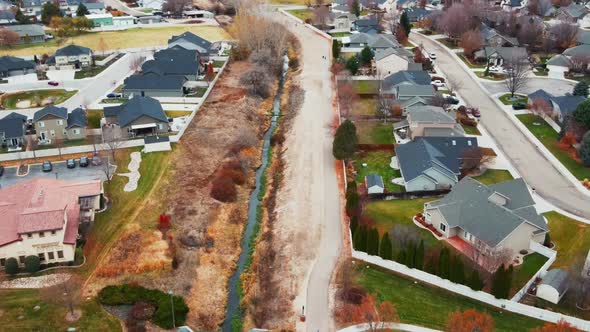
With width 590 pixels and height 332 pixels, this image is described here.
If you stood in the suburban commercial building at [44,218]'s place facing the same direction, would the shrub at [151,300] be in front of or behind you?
in front

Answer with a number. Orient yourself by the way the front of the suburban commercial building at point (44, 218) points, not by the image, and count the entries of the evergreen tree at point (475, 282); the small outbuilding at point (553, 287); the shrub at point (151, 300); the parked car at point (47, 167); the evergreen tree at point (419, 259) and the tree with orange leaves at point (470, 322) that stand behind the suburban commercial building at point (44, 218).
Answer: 1

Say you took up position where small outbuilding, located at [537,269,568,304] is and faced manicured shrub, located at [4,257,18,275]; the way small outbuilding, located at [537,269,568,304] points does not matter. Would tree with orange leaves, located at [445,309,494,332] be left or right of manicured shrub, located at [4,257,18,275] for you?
left

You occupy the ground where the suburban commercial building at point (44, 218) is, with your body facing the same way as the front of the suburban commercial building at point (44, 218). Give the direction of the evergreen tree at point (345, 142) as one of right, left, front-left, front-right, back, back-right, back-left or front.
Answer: left

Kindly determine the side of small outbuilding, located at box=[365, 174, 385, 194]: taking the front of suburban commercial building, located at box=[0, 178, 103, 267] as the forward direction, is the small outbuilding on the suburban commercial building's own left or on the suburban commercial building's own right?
on the suburban commercial building's own left

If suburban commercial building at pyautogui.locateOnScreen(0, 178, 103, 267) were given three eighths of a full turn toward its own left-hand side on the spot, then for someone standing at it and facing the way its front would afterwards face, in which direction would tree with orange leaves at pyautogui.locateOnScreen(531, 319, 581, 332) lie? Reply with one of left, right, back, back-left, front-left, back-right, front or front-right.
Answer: right

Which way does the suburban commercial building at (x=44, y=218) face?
toward the camera

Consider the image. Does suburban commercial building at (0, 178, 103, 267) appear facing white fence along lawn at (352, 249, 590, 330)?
no

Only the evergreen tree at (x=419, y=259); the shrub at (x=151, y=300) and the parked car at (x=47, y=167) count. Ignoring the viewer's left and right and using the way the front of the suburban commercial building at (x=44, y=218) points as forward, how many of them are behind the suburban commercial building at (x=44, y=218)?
1

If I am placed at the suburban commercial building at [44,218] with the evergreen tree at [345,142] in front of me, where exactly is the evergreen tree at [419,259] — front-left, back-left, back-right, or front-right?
front-right

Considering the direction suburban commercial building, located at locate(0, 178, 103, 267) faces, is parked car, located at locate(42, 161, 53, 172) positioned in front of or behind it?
behind
